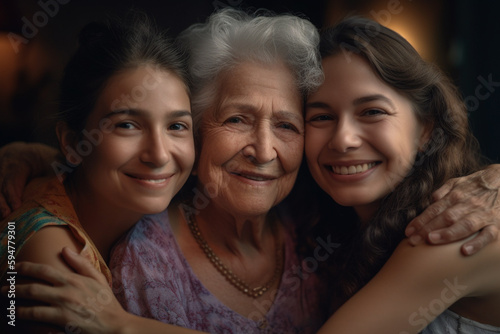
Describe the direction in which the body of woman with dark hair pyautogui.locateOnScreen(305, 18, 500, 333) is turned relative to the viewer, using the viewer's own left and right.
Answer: facing the viewer and to the left of the viewer

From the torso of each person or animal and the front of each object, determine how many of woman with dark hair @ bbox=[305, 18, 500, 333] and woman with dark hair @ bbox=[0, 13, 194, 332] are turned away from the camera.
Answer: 0

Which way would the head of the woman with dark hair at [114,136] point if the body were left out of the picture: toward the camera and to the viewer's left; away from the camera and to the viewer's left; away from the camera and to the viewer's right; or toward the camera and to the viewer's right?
toward the camera and to the viewer's right

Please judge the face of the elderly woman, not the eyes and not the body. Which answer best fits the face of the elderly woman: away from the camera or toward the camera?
toward the camera

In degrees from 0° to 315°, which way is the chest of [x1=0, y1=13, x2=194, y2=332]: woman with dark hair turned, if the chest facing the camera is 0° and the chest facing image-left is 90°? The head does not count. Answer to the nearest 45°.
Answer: approximately 315°
